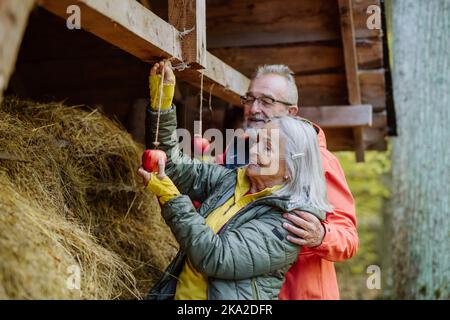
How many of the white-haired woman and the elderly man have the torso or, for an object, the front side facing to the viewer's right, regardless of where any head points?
0

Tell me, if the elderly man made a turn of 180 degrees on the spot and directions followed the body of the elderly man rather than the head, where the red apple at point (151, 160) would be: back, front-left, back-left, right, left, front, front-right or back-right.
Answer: back

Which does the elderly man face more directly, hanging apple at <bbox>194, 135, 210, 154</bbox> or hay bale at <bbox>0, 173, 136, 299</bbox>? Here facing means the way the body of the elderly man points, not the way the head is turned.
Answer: the hay bale

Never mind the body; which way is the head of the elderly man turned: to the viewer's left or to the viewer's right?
to the viewer's left

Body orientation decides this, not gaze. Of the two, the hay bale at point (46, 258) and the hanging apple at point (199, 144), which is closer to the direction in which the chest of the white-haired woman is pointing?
the hay bale

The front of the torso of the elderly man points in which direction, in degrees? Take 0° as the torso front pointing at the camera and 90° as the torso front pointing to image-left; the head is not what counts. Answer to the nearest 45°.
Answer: approximately 45°

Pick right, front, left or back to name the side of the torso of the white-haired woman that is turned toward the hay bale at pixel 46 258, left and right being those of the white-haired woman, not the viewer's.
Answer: front

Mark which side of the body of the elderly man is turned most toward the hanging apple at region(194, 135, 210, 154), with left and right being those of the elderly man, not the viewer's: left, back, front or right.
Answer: right

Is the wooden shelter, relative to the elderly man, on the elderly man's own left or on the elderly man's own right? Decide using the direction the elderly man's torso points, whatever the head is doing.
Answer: on the elderly man's own right

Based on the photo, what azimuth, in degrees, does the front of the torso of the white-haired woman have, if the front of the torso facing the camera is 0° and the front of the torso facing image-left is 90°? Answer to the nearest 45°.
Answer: approximately 45°

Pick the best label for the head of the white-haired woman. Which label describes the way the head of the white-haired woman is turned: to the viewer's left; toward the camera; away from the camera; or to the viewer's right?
to the viewer's left

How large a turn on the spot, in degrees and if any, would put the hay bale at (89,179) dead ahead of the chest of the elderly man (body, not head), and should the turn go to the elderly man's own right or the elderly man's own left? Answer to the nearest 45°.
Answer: approximately 45° to the elderly man's own right
